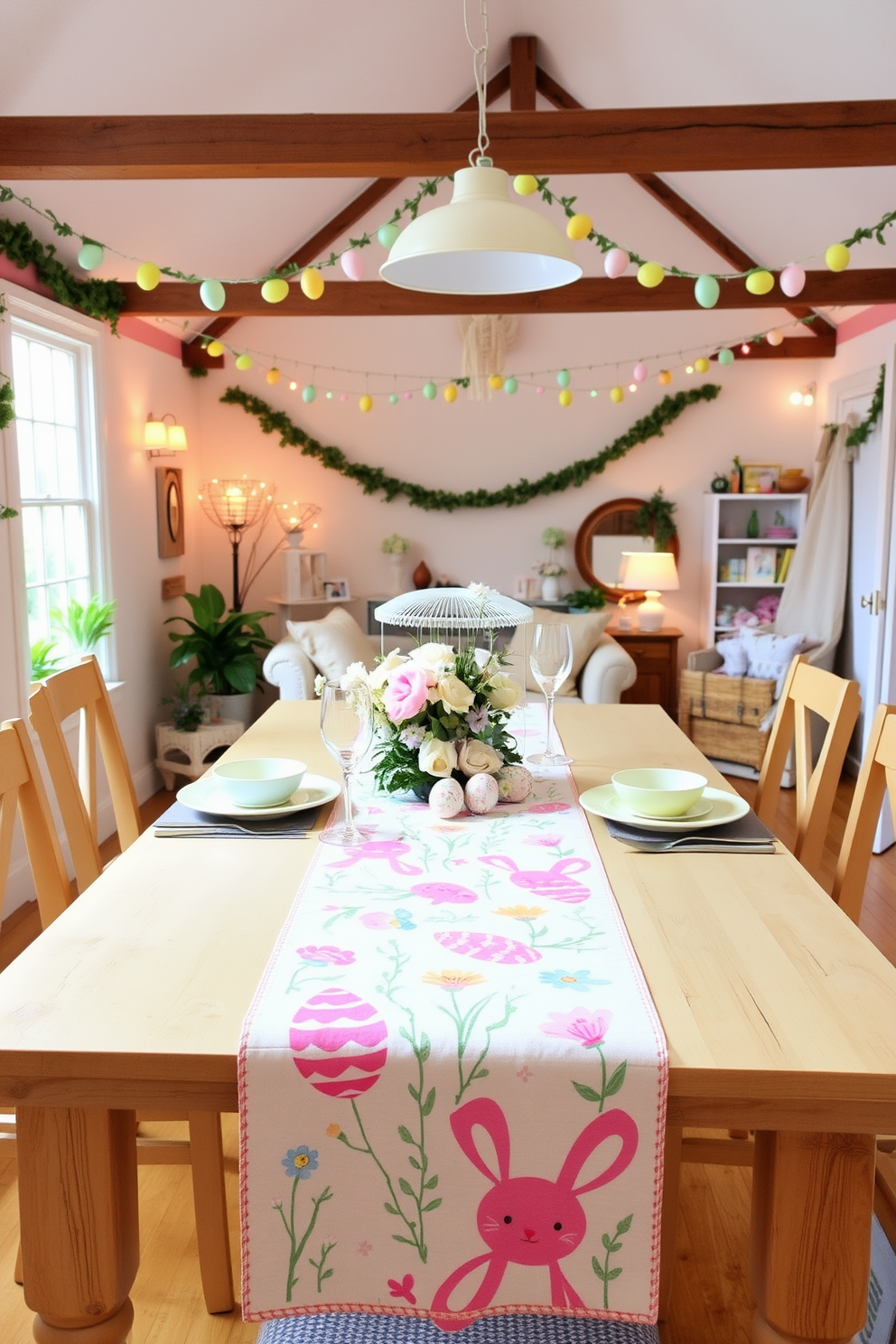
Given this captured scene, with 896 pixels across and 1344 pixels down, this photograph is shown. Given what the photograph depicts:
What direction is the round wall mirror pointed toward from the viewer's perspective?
toward the camera

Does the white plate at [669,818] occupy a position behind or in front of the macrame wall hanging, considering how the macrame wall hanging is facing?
in front

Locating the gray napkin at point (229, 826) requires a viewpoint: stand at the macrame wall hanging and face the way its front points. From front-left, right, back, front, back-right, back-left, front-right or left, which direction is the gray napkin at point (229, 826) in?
front

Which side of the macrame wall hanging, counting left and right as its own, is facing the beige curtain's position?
left

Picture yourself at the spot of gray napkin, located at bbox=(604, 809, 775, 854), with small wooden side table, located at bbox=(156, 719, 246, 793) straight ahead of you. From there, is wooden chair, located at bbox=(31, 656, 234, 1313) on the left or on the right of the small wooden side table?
left

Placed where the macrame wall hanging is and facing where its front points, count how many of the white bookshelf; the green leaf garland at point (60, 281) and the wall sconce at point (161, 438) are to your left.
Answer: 1

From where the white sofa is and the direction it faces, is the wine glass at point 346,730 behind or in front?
in front

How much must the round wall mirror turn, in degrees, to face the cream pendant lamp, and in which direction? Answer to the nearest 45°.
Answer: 0° — it already faces it

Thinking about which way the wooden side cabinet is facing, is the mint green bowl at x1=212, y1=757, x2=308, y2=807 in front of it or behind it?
in front

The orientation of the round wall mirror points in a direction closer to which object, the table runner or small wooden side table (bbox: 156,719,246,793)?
the table runner

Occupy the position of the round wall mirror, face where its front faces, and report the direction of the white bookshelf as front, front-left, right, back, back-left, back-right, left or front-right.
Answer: left

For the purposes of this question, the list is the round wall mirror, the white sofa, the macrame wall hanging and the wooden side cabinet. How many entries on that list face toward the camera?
4

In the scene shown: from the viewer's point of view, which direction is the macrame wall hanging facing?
toward the camera

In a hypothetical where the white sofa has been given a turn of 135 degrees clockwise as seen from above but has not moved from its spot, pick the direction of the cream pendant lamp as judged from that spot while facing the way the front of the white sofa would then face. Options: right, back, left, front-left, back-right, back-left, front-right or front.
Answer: back-left

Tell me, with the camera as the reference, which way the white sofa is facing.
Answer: facing the viewer

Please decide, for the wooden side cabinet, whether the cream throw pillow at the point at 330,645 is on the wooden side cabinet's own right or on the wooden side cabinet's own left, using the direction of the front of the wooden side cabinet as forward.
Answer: on the wooden side cabinet's own right

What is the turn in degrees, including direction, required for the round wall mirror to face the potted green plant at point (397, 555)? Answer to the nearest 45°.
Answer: approximately 90° to its right
